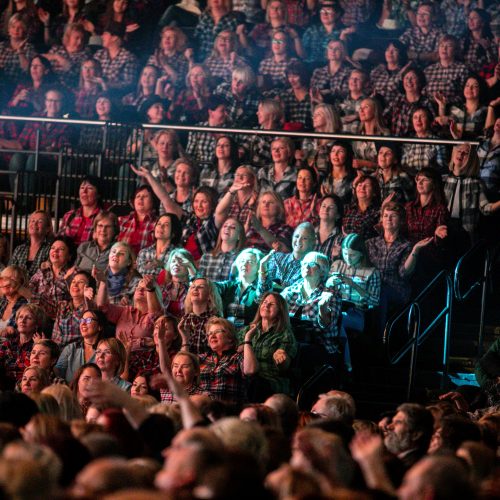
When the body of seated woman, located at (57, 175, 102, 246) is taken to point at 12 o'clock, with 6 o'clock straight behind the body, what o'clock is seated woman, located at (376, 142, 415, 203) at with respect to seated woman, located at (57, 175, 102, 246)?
seated woman, located at (376, 142, 415, 203) is roughly at 8 o'clock from seated woman, located at (57, 175, 102, 246).

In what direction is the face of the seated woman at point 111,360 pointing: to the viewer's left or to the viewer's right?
to the viewer's left

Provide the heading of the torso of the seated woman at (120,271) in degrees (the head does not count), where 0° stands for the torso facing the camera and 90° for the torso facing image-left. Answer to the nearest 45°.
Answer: approximately 45°

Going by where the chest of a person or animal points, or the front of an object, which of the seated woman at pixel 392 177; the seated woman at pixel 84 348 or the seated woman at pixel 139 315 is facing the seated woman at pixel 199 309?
the seated woman at pixel 392 177

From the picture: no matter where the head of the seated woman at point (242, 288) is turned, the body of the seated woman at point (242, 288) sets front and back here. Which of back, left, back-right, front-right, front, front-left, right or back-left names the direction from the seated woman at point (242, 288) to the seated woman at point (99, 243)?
back-right

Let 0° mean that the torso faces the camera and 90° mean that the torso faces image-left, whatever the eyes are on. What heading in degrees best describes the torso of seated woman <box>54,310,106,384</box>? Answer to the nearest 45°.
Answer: approximately 45°

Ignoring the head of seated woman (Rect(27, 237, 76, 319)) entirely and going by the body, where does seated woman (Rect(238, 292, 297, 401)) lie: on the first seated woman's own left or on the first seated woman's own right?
on the first seated woman's own left

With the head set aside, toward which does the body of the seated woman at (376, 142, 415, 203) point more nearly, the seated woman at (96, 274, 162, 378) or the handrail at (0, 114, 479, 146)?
the seated woman

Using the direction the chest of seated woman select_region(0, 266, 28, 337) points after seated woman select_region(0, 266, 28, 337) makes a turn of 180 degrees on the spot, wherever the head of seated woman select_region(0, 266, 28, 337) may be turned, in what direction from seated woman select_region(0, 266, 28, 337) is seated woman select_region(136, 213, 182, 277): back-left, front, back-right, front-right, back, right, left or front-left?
front-right

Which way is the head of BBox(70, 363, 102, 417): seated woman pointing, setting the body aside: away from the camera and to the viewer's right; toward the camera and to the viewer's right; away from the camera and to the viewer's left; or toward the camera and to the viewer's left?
toward the camera and to the viewer's right

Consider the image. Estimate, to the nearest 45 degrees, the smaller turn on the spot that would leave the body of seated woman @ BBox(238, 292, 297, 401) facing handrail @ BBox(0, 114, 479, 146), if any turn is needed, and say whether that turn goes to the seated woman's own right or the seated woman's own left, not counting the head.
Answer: approximately 135° to the seated woman's own right

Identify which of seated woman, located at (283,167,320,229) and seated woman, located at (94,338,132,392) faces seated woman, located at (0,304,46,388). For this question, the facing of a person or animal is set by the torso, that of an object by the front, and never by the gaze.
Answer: seated woman, located at (283,167,320,229)

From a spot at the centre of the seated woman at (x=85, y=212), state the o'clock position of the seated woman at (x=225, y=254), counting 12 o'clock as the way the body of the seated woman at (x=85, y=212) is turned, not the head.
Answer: the seated woman at (x=225, y=254) is roughly at 9 o'clock from the seated woman at (x=85, y=212).
